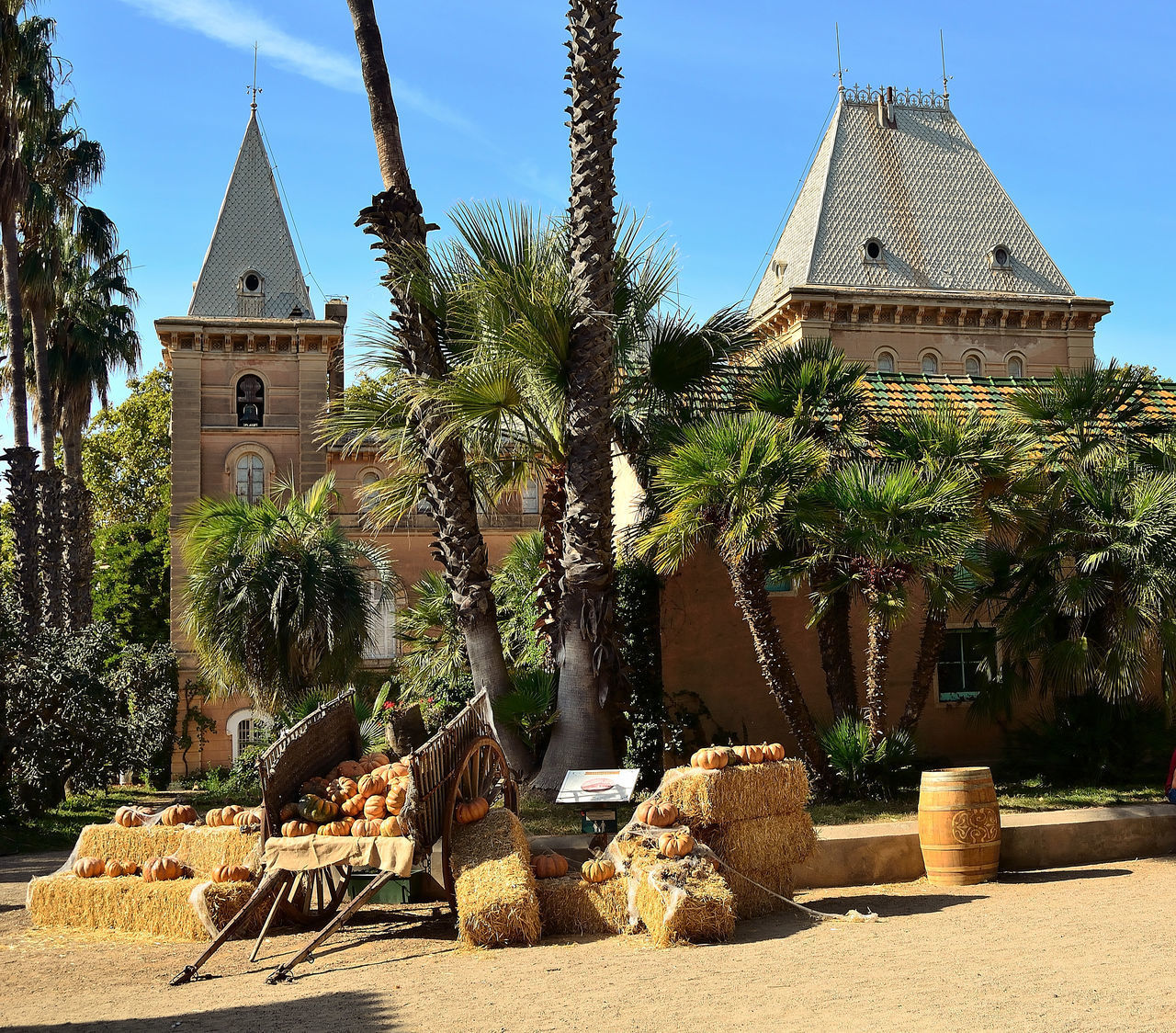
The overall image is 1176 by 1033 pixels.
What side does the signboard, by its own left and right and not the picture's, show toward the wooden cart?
right

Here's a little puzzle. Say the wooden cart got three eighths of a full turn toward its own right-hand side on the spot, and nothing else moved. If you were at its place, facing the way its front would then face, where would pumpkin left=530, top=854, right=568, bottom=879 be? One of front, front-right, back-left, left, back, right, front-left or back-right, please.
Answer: right

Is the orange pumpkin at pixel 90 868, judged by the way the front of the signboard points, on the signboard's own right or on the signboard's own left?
on the signboard's own right

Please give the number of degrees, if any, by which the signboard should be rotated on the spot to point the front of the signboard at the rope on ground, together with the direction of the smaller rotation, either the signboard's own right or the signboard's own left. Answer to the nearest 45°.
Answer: approximately 90° to the signboard's own left

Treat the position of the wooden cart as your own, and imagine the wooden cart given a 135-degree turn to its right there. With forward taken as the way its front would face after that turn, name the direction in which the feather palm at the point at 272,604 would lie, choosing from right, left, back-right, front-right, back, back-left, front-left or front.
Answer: front

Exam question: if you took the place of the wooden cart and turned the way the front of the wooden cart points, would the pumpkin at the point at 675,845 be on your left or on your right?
on your left

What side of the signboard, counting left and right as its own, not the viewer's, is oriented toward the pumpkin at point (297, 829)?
right

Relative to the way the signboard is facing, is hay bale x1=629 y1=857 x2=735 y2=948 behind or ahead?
ahead

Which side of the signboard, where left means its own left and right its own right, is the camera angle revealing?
front

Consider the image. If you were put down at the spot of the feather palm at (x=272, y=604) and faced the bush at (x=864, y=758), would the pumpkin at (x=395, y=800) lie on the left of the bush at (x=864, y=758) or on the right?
right

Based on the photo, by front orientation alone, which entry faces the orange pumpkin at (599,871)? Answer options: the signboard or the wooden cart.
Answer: the signboard

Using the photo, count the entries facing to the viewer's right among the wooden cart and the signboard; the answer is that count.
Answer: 0

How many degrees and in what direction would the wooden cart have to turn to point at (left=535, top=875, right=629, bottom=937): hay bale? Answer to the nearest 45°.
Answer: approximately 135° to its left

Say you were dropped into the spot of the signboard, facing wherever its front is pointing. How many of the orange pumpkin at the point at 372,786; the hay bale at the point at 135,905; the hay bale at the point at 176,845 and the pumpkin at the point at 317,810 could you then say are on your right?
4

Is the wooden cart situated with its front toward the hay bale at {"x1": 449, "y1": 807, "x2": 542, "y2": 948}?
no

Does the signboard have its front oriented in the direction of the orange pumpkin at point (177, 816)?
no

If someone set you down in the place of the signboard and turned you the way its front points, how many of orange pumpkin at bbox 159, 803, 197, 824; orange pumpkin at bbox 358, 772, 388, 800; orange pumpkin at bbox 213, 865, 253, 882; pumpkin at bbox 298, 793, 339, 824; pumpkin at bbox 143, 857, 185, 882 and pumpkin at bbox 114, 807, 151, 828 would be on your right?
6

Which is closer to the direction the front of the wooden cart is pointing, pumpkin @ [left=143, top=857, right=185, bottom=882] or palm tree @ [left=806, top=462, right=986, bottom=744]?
the pumpkin

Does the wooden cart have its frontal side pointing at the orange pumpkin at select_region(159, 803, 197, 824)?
no

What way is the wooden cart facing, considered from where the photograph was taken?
facing the viewer and to the left of the viewer

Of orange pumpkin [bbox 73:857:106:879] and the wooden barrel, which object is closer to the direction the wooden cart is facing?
the orange pumpkin

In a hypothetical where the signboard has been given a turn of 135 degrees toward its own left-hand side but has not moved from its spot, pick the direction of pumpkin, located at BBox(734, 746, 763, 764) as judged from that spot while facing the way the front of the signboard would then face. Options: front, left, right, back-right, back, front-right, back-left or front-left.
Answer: front-right
